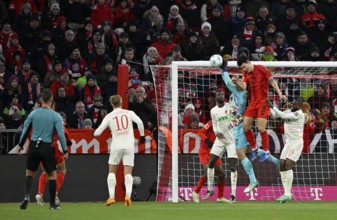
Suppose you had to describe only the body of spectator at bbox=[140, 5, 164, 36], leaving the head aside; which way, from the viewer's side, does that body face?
toward the camera

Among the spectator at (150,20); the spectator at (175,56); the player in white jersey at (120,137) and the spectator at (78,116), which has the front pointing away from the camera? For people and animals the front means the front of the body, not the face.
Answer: the player in white jersey

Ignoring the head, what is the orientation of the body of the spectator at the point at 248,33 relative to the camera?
toward the camera

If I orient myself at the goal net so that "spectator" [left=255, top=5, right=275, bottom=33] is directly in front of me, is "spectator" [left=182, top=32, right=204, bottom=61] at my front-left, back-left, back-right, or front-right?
front-left

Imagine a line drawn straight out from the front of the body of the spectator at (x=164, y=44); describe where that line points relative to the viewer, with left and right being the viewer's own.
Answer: facing the viewer

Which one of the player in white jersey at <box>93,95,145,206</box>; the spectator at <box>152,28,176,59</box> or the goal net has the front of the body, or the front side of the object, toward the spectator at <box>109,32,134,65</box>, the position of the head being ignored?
the player in white jersey

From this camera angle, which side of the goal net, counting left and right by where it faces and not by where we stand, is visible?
front

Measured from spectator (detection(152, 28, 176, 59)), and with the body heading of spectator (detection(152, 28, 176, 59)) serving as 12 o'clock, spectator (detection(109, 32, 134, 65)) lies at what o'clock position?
spectator (detection(109, 32, 134, 65)) is roughly at 3 o'clock from spectator (detection(152, 28, 176, 59)).

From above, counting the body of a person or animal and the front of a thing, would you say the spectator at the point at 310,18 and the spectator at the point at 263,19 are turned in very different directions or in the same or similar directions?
same or similar directions

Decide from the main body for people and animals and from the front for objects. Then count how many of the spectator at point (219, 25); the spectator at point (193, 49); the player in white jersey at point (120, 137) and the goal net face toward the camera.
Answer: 3

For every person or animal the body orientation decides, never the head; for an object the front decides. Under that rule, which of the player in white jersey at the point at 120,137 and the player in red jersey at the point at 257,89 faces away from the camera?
the player in white jersey

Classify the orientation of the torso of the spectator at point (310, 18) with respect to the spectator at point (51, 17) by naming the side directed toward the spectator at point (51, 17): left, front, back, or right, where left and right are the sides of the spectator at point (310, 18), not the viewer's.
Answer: right

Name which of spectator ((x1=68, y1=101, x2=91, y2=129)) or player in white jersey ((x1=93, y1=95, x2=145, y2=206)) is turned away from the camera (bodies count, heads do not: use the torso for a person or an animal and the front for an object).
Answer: the player in white jersey
